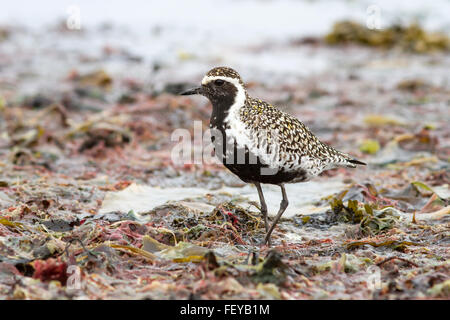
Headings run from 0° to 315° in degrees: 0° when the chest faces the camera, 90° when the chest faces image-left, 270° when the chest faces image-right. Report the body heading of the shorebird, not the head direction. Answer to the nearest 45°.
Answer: approximately 90°
